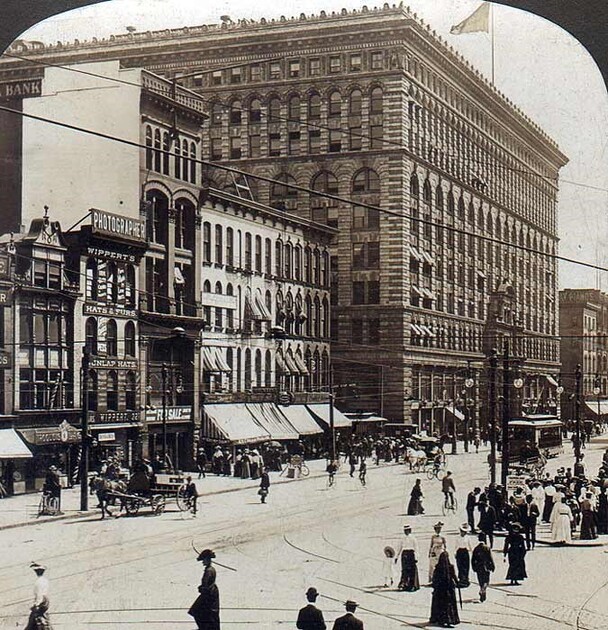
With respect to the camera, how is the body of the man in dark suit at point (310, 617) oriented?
away from the camera

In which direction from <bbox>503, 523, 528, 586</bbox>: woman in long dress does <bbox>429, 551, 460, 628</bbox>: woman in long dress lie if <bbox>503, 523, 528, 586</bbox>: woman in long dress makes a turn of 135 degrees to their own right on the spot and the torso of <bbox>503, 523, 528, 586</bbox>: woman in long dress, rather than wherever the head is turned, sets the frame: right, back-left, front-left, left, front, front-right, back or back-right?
left

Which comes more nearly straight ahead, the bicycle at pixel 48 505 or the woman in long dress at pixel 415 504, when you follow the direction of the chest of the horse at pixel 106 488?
the bicycle

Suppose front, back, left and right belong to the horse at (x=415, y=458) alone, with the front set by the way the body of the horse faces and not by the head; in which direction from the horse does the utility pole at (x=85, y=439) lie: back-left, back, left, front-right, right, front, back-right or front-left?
front-right

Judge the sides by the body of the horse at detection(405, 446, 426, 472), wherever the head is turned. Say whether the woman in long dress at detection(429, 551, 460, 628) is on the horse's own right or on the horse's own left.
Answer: on the horse's own left

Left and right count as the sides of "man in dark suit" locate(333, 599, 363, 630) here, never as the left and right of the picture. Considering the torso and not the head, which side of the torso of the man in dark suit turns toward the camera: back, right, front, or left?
back

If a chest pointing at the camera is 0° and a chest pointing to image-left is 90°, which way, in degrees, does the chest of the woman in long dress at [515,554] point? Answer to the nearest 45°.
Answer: approximately 0°

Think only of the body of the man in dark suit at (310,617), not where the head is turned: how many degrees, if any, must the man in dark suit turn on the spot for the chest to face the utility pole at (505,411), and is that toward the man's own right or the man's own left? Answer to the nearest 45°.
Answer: approximately 45° to the man's own right

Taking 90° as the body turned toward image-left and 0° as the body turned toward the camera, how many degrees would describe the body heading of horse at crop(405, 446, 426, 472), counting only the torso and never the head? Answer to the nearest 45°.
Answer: approximately 45°

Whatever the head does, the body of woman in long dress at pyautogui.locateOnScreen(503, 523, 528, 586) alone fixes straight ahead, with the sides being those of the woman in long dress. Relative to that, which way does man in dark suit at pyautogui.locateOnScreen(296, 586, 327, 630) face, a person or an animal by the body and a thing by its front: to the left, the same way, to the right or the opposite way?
the opposite way

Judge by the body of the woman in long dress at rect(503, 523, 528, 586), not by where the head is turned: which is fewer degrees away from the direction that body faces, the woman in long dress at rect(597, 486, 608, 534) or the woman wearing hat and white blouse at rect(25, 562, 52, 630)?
the woman wearing hat and white blouse
